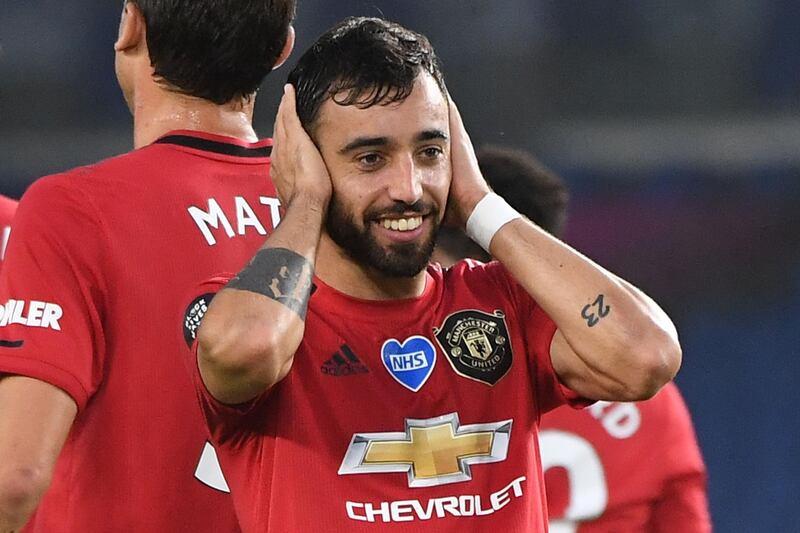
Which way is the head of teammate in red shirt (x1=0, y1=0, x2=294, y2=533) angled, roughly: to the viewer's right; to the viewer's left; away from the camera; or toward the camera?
away from the camera

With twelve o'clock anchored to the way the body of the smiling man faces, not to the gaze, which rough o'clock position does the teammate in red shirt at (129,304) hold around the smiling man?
The teammate in red shirt is roughly at 5 o'clock from the smiling man.

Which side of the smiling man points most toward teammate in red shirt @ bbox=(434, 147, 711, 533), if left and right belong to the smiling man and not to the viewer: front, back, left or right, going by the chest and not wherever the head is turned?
back

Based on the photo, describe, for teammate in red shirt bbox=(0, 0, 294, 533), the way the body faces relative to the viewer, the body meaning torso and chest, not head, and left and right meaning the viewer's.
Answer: facing away from the viewer and to the left of the viewer

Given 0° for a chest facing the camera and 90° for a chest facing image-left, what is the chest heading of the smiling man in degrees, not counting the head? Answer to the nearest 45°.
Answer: approximately 315°

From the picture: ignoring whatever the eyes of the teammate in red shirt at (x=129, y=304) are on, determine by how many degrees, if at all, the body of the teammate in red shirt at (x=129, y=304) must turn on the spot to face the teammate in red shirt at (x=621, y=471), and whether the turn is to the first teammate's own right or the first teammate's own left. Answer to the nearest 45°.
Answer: approximately 90° to the first teammate's own right

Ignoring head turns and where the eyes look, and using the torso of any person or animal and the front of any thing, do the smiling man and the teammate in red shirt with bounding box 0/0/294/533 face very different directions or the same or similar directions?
very different directions
